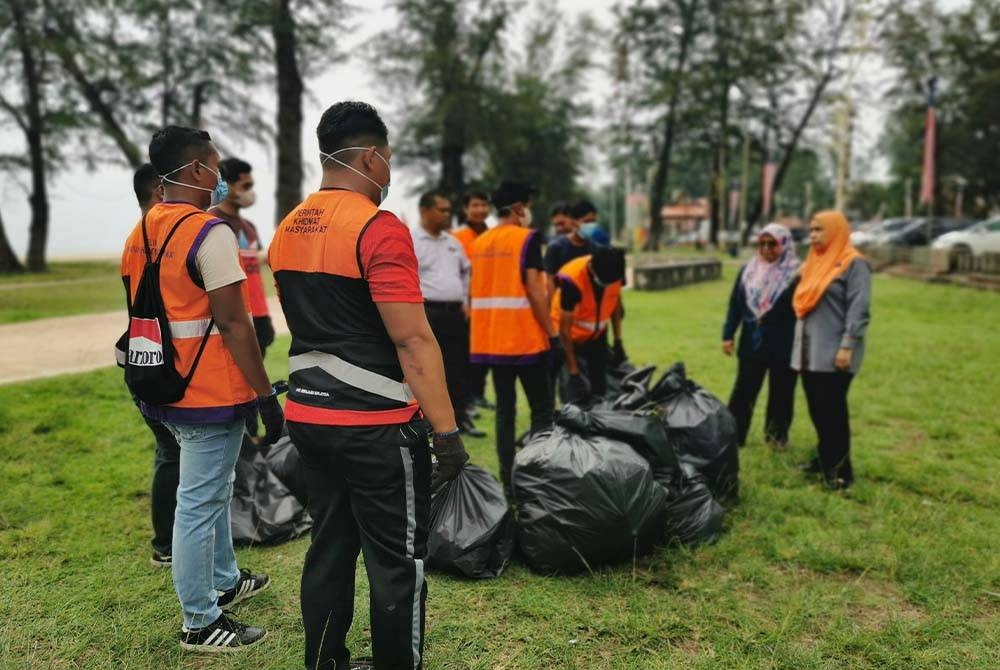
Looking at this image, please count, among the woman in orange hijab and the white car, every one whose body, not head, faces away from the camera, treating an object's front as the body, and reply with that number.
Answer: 0

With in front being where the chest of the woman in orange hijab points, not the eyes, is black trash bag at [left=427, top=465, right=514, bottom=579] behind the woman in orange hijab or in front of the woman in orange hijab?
in front

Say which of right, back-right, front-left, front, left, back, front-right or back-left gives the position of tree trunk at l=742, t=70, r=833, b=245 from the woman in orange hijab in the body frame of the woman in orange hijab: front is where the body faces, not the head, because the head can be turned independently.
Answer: back-right

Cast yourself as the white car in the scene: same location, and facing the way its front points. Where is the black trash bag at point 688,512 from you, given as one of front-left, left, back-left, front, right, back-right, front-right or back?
left

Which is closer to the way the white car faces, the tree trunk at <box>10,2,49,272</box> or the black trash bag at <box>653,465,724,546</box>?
the tree trunk

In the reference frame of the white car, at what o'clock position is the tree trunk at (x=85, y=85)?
The tree trunk is roughly at 11 o'clock from the white car.

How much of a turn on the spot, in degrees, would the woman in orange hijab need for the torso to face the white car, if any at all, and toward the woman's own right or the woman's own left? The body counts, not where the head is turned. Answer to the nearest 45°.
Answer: approximately 135° to the woman's own right

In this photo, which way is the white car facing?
to the viewer's left

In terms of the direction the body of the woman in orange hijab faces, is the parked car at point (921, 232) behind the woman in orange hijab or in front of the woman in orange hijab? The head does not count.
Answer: behind

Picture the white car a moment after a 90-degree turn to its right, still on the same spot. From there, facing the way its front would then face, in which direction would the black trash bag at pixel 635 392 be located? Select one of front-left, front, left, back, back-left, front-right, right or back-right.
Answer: back

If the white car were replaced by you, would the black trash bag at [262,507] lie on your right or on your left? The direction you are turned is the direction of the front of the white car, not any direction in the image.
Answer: on your left

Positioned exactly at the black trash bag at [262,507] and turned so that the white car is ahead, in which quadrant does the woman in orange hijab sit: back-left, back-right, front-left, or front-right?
front-right

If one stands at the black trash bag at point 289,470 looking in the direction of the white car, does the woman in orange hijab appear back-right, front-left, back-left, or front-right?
front-right

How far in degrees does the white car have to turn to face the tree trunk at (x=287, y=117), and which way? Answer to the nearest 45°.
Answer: approximately 45° to its left

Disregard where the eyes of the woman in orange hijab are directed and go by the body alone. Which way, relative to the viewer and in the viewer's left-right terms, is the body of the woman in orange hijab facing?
facing the viewer and to the left of the viewer

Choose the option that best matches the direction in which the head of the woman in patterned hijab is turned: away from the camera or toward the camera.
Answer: toward the camera

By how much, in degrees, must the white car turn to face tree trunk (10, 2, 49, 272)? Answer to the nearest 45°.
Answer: approximately 45° to its left
